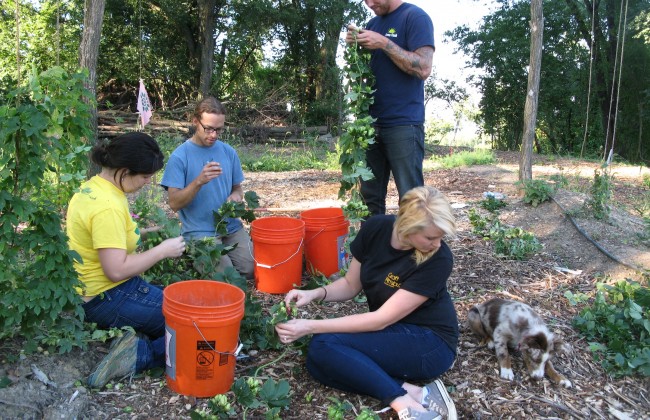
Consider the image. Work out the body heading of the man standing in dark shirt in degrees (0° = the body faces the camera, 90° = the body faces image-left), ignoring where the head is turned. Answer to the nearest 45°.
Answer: approximately 45°

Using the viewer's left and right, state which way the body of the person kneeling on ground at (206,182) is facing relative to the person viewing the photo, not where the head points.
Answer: facing the viewer and to the right of the viewer

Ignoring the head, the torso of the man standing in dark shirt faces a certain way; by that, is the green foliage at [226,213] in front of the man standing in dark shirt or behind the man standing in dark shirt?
in front

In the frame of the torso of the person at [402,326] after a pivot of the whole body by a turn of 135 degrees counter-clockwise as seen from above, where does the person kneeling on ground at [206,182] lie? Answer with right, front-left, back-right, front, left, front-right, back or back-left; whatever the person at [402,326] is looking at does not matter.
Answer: back-left

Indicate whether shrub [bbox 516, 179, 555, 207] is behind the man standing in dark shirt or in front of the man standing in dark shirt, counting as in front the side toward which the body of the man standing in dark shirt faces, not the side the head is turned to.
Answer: behind

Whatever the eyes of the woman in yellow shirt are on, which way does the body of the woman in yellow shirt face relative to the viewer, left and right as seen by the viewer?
facing to the right of the viewer

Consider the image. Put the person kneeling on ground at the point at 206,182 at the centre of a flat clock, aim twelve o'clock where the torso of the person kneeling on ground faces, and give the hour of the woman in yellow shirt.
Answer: The woman in yellow shirt is roughly at 2 o'clock from the person kneeling on ground.

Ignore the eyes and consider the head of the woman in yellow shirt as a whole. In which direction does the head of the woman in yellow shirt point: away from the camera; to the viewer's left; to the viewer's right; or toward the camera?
to the viewer's right

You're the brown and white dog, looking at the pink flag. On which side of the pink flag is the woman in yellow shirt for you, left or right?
left

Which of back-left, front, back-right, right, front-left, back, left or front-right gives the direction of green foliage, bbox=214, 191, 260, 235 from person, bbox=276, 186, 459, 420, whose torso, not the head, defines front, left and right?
right

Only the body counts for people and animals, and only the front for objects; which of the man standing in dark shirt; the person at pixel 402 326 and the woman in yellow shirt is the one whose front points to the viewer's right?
the woman in yellow shirt

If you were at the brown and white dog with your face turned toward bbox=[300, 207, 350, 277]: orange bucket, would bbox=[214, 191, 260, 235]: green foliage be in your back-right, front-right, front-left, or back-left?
front-left

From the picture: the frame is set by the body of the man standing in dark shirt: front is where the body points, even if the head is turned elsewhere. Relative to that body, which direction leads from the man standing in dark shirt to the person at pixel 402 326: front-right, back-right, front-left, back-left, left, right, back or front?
front-left

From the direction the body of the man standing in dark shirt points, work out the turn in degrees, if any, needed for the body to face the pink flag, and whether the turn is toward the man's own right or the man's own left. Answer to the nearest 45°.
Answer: approximately 90° to the man's own right

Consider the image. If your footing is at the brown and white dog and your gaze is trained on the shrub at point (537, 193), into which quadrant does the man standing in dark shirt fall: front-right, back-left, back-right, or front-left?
front-left

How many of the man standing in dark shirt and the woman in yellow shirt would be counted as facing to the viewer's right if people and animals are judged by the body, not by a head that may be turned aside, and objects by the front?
1

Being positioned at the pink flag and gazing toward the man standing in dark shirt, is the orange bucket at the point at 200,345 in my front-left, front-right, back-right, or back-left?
front-right
